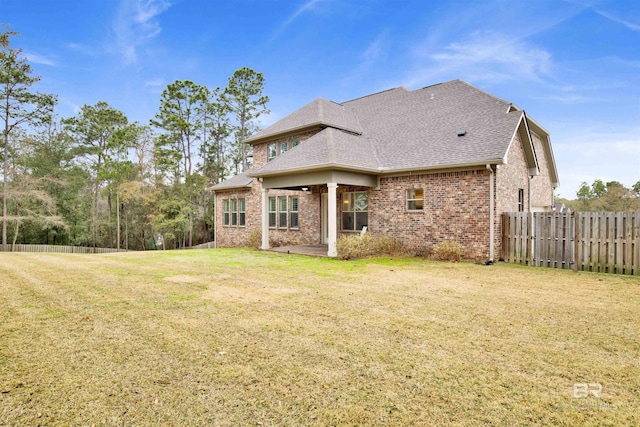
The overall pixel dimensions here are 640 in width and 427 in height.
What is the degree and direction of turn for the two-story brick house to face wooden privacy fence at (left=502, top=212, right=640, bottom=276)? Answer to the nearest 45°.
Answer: approximately 90° to its right

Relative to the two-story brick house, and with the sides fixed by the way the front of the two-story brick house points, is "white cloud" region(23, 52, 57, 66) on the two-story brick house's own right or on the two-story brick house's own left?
on the two-story brick house's own left

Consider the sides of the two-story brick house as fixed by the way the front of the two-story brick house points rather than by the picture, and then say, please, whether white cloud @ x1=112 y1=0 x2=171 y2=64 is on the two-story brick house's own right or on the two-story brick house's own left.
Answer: on the two-story brick house's own left

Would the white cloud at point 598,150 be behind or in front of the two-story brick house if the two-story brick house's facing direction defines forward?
in front

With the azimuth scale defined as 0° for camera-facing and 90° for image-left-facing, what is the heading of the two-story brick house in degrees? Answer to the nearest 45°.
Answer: approximately 225°

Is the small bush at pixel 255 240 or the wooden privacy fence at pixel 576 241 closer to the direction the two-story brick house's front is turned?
the wooden privacy fence

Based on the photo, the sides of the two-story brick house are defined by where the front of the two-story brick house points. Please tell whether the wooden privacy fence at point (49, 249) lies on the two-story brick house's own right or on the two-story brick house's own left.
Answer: on the two-story brick house's own left

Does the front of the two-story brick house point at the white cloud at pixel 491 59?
yes
